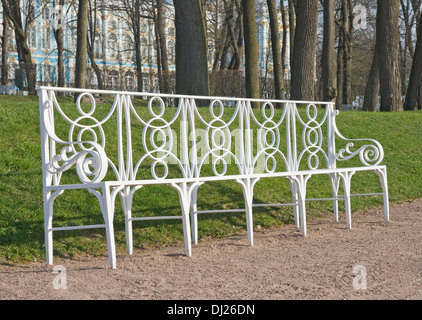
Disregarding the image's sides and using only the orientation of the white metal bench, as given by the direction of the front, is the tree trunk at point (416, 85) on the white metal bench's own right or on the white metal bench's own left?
on the white metal bench's own left

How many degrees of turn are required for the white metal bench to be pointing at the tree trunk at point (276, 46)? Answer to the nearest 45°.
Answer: approximately 135° to its left

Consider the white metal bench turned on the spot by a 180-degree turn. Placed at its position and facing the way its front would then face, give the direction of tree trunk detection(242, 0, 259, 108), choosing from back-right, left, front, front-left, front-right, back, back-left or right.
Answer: front-right

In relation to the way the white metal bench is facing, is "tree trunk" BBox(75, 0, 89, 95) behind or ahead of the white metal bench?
behind

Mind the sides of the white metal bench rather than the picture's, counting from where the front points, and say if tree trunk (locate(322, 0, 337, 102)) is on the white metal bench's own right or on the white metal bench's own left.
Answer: on the white metal bench's own left

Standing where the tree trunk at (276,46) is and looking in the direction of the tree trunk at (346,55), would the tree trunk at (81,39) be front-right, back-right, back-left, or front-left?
back-left

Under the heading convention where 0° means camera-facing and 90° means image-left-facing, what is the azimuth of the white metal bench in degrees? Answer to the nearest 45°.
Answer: approximately 315°

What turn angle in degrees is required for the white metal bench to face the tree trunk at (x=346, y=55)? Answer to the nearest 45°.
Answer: approximately 135° to its left

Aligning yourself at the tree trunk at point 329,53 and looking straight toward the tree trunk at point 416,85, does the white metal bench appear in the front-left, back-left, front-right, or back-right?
back-right
